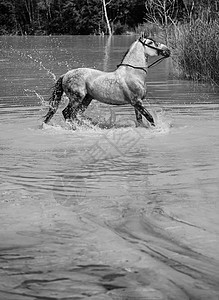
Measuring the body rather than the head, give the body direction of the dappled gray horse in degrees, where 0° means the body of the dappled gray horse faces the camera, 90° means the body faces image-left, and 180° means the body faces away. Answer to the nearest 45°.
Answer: approximately 270°
